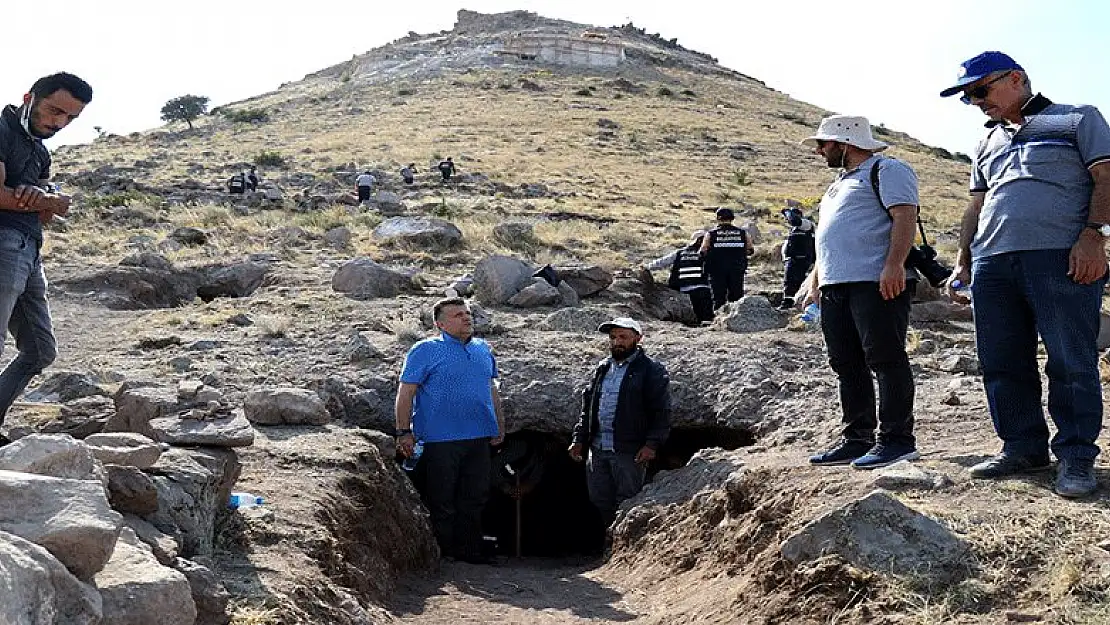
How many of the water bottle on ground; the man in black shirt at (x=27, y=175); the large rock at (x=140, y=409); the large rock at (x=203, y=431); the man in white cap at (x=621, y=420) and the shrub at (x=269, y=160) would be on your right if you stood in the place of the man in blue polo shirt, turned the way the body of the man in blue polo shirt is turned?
4

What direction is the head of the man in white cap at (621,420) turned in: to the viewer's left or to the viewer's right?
to the viewer's left

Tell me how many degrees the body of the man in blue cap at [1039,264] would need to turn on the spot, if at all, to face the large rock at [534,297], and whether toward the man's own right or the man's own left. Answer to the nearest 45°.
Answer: approximately 90° to the man's own right

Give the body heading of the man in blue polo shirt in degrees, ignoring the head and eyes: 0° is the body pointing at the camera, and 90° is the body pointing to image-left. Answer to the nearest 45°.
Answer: approximately 315°

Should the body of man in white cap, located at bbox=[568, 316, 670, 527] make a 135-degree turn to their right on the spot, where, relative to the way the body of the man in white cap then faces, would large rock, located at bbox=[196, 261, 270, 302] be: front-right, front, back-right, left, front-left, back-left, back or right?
front-left

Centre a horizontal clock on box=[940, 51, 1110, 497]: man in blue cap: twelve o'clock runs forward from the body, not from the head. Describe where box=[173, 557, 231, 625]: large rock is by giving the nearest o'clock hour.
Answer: The large rock is roughly at 12 o'clock from the man in blue cap.

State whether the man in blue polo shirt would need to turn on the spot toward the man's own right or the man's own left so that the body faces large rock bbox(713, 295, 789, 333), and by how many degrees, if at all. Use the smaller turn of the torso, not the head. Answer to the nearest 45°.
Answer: approximately 90° to the man's own left

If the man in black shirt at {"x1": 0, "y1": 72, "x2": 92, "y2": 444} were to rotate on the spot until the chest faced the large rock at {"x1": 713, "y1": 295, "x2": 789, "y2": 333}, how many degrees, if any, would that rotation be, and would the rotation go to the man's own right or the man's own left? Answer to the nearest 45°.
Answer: approximately 90° to the man's own left

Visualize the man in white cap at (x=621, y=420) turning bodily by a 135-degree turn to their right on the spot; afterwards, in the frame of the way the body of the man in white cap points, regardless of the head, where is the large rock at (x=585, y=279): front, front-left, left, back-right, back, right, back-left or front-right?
front
